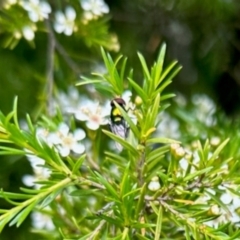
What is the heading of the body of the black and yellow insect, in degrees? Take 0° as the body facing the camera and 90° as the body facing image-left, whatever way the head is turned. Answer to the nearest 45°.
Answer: approximately 180°
